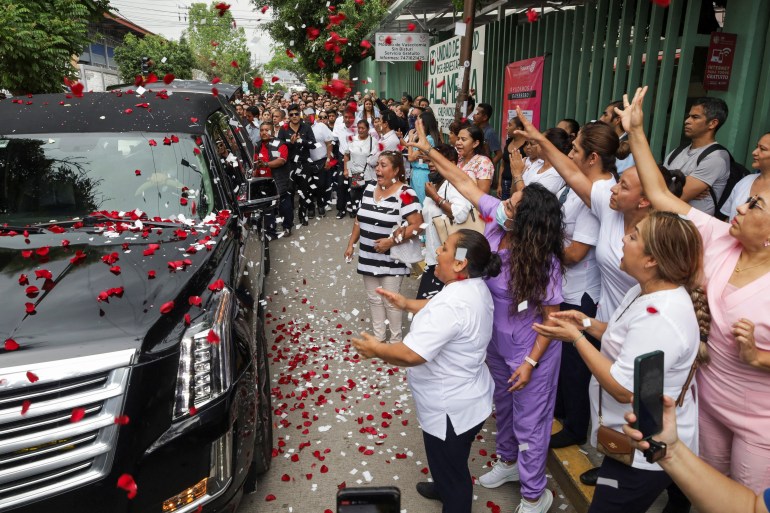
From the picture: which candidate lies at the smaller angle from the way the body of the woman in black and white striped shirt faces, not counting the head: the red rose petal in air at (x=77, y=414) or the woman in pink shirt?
the red rose petal in air

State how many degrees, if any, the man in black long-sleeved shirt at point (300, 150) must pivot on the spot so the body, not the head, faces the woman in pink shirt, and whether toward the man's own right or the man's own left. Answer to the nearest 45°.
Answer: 0° — they already face them

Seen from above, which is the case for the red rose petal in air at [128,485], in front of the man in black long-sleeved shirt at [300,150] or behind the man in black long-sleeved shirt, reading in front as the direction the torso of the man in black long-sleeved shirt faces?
in front

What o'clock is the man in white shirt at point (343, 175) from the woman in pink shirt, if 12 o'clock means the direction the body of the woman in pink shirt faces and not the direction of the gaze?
The man in white shirt is roughly at 3 o'clock from the woman in pink shirt.

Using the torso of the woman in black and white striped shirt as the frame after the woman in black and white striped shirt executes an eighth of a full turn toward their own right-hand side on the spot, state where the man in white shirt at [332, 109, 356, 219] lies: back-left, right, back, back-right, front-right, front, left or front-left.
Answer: right

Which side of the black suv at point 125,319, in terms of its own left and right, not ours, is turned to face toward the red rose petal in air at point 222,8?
back

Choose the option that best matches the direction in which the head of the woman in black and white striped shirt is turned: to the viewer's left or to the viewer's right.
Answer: to the viewer's left

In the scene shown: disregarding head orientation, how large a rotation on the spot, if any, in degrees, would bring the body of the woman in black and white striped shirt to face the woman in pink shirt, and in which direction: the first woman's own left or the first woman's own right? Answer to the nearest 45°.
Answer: approximately 90° to the first woman's own left

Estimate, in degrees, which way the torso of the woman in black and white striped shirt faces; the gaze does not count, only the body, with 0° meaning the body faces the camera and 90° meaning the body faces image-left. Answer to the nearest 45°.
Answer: approximately 45°

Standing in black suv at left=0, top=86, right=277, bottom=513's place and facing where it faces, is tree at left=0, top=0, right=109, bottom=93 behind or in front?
behind

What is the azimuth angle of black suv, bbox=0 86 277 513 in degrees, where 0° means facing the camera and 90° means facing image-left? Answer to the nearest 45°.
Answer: approximately 0°
